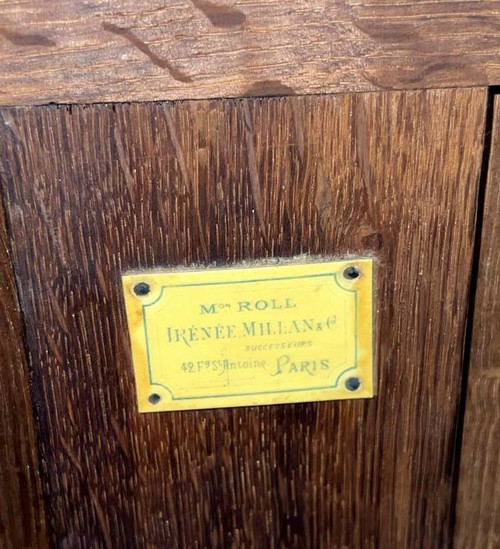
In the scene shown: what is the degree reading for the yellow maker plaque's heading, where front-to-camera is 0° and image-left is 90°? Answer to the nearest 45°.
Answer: approximately 0°
